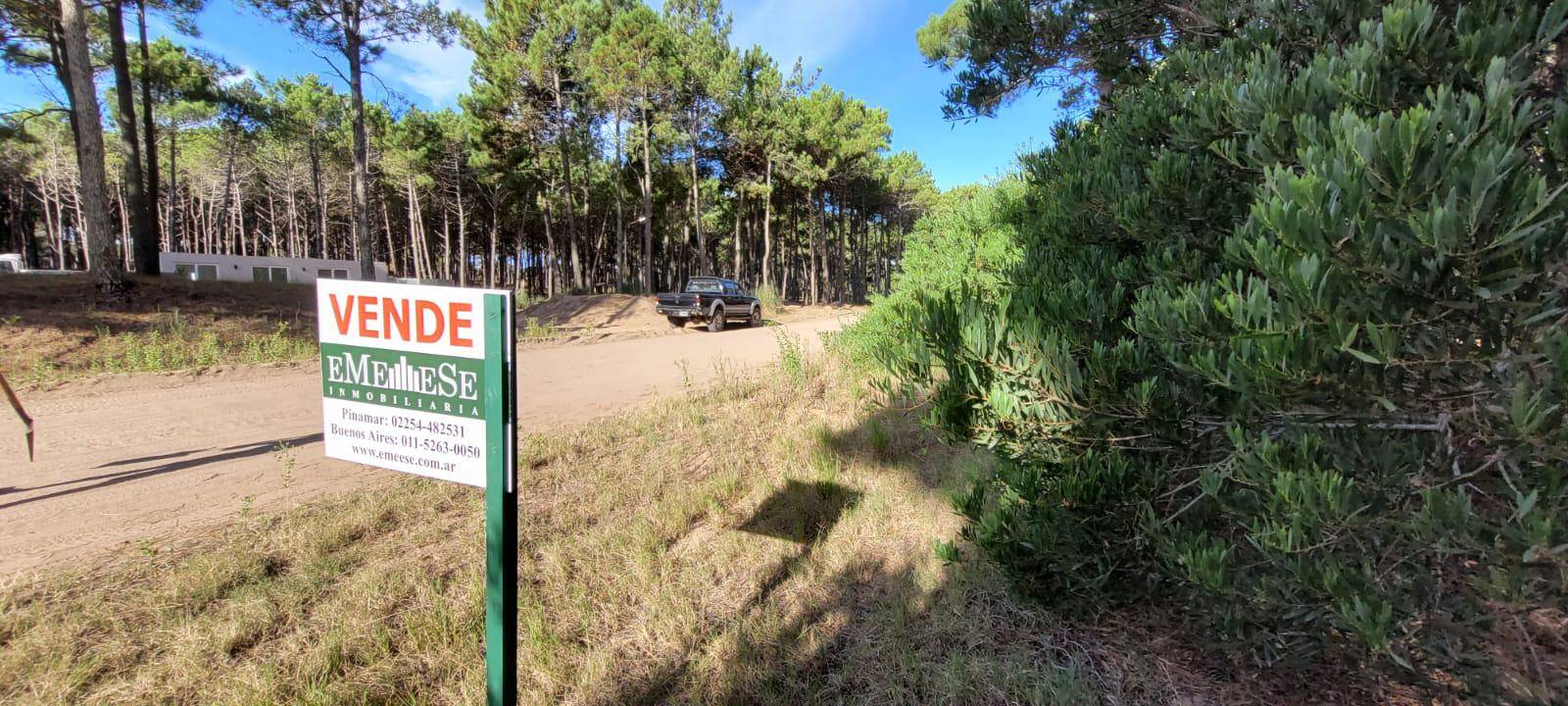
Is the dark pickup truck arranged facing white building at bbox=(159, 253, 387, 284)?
no

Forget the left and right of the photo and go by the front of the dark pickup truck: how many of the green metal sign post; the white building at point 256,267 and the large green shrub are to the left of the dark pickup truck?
1

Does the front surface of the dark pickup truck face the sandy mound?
no

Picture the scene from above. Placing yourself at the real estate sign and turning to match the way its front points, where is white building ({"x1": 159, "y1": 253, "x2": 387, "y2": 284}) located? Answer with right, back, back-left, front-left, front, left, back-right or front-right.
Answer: back-right

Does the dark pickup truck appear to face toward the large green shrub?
no

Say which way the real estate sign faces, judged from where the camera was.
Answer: facing the viewer and to the left of the viewer

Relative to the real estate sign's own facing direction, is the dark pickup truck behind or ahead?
behind

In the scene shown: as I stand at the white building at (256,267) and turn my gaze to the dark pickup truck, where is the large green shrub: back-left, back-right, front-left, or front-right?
front-right

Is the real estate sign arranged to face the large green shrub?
no
